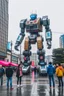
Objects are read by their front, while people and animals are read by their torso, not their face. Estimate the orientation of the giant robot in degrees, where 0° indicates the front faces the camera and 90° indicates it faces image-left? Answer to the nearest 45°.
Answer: approximately 0°
